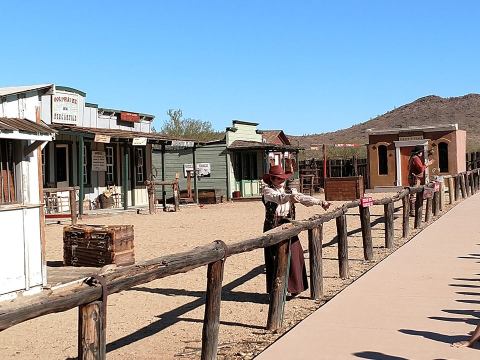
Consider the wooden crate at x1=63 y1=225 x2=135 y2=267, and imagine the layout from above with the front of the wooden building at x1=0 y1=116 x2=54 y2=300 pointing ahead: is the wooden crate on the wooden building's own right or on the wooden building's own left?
on the wooden building's own left

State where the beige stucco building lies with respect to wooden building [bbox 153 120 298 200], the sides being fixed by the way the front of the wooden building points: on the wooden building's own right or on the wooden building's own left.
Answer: on the wooden building's own left

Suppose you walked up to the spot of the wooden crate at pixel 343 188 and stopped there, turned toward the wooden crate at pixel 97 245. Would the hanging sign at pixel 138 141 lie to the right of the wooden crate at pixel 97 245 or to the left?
right

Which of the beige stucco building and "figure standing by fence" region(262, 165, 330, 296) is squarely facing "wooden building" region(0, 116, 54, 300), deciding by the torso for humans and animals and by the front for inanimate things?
the beige stucco building

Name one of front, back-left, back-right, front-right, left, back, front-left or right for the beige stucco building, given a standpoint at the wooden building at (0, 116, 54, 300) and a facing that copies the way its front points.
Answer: left

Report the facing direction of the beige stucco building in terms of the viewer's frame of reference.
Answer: facing the viewer

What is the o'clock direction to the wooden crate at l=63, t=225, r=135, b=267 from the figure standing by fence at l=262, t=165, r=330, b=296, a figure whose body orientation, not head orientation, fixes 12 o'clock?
The wooden crate is roughly at 6 o'clock from the figure standing by fence.

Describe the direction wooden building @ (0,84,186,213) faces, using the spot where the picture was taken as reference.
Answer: facing the viewer and to the right of the viewer

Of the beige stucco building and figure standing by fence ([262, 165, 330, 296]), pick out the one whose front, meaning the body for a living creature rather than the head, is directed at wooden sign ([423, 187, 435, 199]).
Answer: the beige stucco building

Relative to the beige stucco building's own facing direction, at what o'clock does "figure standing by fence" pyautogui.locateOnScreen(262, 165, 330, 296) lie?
The figure standing by fence is roughly at 12 o'clock from the beige stucco building.

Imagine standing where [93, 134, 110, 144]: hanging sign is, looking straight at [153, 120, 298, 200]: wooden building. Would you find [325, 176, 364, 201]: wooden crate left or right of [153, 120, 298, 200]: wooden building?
right

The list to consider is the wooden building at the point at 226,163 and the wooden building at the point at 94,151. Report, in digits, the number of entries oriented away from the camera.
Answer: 0

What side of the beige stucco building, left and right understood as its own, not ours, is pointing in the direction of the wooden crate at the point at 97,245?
front

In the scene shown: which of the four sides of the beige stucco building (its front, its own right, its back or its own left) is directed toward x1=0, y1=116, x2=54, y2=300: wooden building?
front
